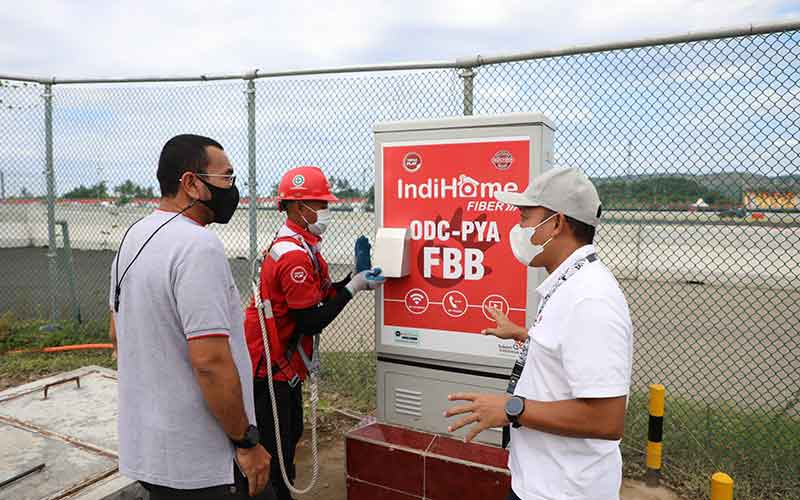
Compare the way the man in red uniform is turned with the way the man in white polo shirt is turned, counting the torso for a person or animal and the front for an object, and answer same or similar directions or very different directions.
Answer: very different directions

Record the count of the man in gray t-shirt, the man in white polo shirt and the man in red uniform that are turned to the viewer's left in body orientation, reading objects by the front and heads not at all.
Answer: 1

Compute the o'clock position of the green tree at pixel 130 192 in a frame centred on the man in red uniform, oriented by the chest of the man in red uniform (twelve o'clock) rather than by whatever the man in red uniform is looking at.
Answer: The green tree is roughly at 8 o'clock from the man in red uniform.

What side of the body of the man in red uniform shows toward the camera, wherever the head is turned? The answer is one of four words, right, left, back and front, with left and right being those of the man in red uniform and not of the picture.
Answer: right

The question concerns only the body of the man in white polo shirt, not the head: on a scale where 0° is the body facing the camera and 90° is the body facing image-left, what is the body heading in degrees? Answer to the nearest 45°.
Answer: approximately 90°

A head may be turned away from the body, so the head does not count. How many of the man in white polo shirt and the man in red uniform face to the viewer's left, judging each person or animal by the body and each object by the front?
1

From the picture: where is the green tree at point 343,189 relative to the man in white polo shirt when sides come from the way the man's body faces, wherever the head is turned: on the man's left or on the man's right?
on the man's right

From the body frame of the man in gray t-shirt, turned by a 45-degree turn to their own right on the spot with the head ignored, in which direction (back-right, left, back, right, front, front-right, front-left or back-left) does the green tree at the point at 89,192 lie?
left

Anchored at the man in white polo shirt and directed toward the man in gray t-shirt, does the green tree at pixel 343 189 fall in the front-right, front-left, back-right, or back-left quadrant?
front-right

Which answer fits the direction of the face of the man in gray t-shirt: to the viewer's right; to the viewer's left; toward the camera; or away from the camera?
to the viewer's right

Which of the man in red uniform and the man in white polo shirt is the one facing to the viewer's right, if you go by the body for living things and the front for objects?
the man in red uniform

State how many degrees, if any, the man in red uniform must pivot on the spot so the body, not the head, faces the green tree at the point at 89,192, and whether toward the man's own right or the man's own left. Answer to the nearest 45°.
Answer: approximately 135° to the man's own left

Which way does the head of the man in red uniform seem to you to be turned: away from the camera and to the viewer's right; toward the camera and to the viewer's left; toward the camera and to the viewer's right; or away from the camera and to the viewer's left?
toward the camera and to the viewer's right

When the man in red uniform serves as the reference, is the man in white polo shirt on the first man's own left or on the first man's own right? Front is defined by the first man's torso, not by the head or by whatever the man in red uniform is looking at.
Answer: on the first man's own right

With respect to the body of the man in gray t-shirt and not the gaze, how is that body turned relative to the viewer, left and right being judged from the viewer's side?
facing away from the viewer and to the right of the viewer
